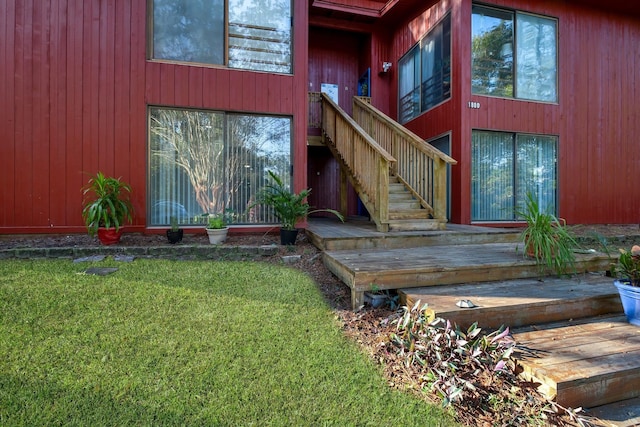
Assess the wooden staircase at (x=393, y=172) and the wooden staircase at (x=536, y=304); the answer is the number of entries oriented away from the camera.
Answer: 0

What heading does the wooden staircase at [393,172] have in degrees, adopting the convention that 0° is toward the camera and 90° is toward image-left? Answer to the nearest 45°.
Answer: approximately 315°

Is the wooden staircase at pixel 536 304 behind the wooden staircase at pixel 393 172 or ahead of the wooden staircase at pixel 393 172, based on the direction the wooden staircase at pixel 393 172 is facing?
ahead

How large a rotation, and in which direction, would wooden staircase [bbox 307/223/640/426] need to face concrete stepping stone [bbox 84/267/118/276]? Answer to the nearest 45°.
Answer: approximately 135° to its right

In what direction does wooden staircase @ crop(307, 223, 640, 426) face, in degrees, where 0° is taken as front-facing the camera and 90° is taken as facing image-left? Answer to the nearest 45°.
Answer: approximately 315°

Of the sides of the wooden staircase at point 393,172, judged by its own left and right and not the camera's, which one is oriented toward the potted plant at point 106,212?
right

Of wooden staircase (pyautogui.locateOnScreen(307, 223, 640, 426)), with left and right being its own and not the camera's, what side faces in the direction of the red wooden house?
back

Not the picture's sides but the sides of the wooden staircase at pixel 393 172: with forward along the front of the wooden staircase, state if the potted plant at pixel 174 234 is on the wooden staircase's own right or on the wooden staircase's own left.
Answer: on the wooden staircase's own right

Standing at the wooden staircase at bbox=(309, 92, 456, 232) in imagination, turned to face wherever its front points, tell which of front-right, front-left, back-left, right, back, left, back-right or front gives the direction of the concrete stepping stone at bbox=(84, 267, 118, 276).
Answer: right

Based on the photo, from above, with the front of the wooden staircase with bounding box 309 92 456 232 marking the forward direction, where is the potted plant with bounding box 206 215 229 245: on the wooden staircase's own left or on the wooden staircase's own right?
on the wooden staircase's own right
